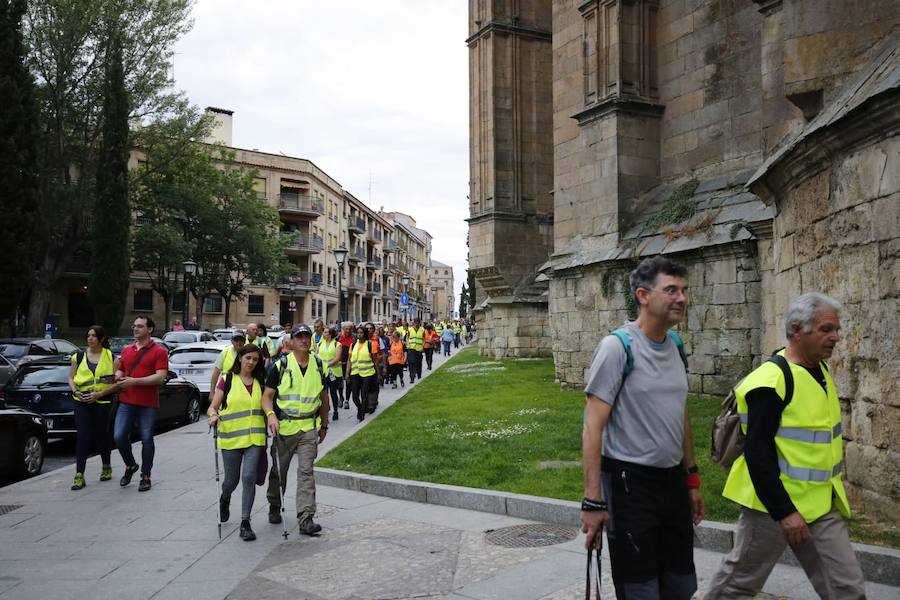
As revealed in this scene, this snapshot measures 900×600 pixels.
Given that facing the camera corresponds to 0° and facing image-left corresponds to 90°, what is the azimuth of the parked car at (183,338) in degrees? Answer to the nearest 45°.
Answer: approximately 45°

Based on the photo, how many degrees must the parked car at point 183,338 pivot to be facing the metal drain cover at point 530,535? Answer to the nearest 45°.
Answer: approximately 45° to its left

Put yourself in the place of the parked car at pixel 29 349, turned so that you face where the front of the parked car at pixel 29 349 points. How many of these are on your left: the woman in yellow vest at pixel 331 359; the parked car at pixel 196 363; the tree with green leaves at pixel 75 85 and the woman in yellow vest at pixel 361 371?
3

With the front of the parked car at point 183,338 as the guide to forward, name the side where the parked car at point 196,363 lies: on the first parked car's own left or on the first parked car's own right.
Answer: on the first parked car's own left

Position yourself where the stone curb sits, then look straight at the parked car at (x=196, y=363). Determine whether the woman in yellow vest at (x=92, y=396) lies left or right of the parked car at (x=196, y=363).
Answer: left

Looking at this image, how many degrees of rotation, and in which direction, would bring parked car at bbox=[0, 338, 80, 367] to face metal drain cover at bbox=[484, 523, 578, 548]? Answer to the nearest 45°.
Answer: approximately 45° to its left

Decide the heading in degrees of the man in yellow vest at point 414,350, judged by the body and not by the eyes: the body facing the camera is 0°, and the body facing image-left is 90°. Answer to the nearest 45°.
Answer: approximately 0°

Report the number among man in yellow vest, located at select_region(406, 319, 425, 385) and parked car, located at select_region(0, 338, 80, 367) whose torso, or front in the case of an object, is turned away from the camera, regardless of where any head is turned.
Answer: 0

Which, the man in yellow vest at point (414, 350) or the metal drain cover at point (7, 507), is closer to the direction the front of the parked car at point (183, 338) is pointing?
the metal drain cover

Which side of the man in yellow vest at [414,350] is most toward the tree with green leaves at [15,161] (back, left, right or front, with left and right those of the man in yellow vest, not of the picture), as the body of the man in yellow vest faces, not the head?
right
